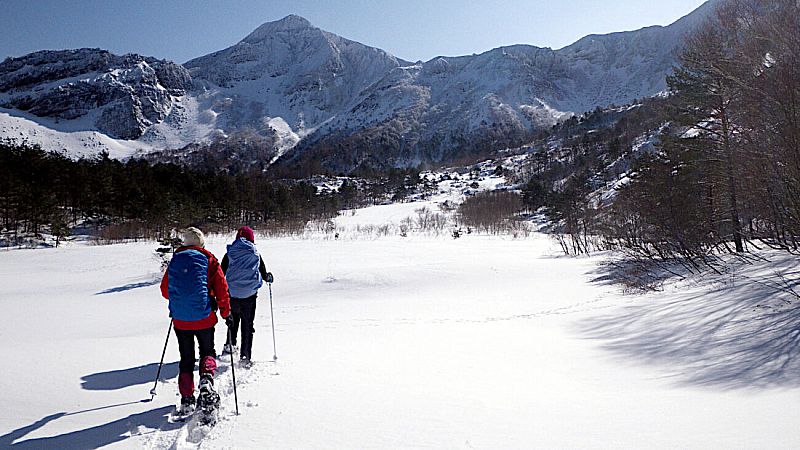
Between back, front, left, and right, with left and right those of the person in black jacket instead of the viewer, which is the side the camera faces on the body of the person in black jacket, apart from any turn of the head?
back
